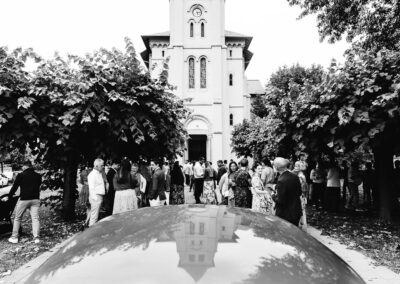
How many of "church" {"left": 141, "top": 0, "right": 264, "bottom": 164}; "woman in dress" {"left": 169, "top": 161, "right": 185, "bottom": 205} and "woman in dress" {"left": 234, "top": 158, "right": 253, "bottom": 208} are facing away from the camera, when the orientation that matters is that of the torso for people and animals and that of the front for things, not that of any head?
2

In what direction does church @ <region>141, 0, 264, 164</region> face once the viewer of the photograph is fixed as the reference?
facing the viewer

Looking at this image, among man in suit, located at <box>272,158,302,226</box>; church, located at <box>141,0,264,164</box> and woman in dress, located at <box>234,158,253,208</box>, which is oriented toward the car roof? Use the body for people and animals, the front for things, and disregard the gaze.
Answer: the church

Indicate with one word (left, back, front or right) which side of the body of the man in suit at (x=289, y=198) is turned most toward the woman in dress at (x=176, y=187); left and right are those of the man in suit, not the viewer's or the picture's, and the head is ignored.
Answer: front

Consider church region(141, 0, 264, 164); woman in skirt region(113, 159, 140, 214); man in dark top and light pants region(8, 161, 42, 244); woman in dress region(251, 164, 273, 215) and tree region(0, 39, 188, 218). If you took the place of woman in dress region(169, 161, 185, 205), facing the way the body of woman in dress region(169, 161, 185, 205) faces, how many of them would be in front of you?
1

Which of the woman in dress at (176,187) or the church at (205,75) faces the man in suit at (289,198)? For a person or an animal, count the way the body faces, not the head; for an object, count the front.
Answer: the church

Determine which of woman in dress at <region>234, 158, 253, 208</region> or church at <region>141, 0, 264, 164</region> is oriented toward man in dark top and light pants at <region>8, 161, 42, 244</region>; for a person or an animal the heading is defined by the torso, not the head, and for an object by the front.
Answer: the church

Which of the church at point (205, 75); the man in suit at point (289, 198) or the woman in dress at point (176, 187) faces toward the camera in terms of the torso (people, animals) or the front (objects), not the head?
the church

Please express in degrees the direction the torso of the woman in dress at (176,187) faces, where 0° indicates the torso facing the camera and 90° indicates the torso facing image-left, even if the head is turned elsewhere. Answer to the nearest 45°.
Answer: approximately 180°

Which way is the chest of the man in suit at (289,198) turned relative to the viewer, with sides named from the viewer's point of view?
facing away from the viewer and to the left of the viewer

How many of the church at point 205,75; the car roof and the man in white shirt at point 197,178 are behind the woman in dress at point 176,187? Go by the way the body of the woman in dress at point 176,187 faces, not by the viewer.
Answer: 1

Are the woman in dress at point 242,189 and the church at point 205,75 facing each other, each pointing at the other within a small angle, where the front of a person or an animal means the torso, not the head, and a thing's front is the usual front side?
yes

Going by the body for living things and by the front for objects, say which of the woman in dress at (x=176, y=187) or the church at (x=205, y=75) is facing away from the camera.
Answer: the woman in dress

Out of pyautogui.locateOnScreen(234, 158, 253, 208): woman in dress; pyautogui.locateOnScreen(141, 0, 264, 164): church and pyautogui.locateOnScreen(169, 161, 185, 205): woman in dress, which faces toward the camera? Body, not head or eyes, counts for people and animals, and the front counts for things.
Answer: the church

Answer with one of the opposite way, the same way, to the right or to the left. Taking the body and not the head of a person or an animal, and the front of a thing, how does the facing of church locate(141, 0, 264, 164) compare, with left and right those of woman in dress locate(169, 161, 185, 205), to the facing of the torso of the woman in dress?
the opposite way

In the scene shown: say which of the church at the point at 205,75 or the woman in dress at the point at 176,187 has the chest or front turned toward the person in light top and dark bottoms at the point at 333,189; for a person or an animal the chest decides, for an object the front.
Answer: the church
